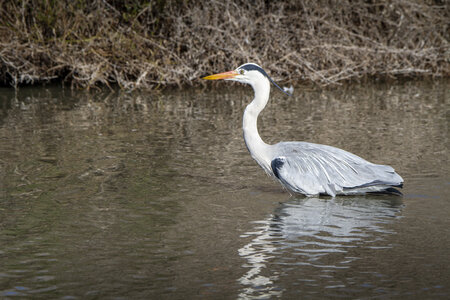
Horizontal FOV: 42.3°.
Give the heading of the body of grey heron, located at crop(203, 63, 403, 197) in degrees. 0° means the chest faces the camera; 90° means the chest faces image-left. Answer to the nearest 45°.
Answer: approximately 90°
